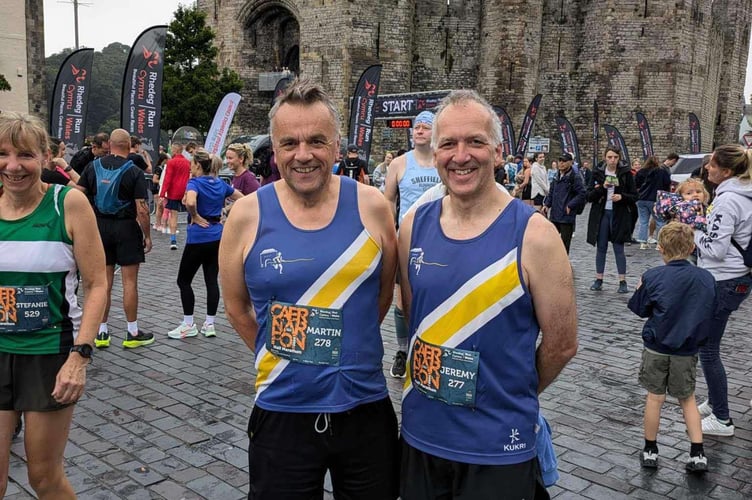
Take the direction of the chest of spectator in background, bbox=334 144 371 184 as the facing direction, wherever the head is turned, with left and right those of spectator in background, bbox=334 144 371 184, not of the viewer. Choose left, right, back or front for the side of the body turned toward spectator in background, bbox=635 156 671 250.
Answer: left

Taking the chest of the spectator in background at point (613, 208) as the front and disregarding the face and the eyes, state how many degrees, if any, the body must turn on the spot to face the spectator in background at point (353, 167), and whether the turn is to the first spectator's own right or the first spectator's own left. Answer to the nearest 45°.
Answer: approximately 135° to the first spectator's own right

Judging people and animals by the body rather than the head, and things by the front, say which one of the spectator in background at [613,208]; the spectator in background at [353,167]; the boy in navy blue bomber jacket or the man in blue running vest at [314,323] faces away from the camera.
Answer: the boy in navy blue bomber jacket

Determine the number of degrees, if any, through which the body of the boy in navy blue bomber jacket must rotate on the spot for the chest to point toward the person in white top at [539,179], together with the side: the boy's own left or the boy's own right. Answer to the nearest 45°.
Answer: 0° — they already face them

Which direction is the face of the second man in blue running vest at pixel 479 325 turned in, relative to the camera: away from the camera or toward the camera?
toward the camera

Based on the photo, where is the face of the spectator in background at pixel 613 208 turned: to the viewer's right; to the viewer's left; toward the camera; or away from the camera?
toward the camera

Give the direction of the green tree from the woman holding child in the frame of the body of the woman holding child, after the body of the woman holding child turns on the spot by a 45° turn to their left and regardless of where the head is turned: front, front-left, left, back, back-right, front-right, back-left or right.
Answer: right

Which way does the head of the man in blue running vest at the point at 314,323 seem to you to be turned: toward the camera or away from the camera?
toward the camera

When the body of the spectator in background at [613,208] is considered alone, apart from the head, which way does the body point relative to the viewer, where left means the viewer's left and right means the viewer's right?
facing the viewer

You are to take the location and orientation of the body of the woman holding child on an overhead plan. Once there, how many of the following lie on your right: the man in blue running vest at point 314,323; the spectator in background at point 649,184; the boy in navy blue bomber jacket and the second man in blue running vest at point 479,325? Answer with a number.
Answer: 1

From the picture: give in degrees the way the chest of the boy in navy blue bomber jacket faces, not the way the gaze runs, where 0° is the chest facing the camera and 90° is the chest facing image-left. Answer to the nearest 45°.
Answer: approximately 180°

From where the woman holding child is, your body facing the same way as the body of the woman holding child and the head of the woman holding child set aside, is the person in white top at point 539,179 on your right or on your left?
on your right

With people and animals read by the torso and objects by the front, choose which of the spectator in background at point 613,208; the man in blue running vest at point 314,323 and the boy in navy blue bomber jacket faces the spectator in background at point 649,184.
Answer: the boy in navy blue bomber jacket

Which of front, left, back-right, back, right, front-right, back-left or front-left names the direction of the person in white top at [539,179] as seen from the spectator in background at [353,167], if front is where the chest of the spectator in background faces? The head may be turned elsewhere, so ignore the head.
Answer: left

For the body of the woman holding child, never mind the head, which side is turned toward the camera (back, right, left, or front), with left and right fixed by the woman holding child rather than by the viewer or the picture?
left

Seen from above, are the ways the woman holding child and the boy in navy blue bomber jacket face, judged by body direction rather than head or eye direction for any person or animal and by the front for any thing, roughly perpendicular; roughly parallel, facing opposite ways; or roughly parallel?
roughly perpendicular

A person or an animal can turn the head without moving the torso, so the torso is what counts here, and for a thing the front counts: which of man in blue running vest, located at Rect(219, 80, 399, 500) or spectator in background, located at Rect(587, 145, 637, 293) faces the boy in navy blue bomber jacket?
the spectator in background

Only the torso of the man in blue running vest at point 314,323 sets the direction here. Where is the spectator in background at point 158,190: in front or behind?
behind
